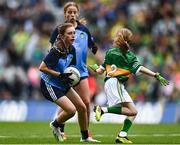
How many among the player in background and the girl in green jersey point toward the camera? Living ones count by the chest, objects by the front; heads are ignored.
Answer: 1

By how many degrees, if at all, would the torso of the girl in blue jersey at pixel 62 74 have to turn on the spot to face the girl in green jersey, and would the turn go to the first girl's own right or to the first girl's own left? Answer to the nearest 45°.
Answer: approximately 45° to the first girl's own left

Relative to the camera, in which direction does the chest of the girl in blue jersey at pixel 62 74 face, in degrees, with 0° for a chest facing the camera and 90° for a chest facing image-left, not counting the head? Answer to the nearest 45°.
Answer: approximately 315°
